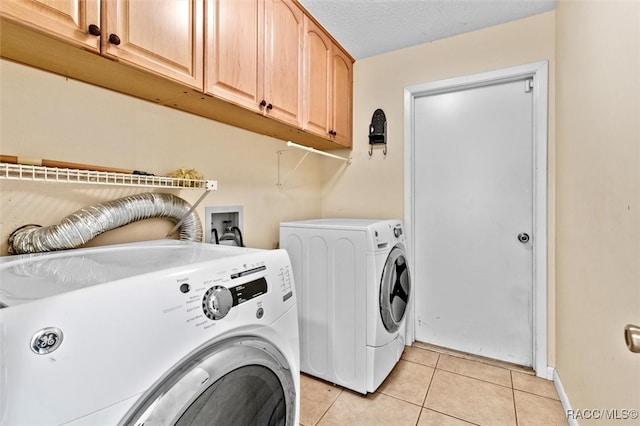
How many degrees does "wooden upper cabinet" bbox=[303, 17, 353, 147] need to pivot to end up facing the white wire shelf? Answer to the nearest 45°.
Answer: approximately 90° to its right

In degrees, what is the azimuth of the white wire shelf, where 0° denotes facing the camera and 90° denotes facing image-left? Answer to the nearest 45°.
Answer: approximately 315°

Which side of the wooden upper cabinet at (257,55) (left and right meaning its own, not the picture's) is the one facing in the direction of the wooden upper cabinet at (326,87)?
left

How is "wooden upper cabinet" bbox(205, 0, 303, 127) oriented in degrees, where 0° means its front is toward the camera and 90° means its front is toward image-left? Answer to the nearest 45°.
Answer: approximately 315°

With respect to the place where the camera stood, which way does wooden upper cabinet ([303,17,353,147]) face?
facing the viewer and to the right of the viewer
